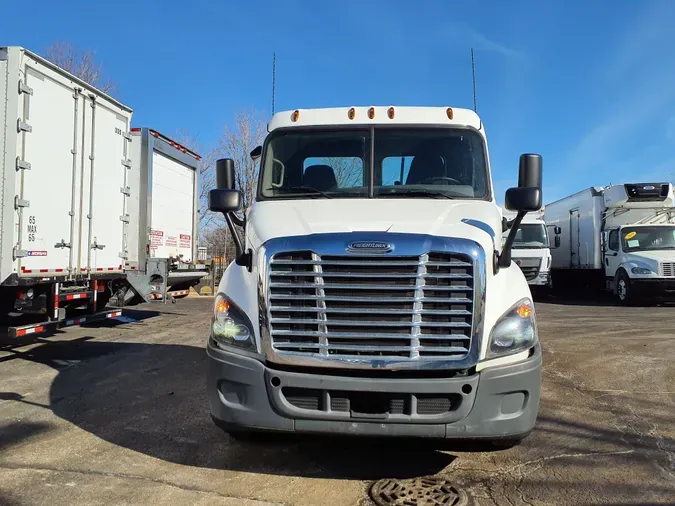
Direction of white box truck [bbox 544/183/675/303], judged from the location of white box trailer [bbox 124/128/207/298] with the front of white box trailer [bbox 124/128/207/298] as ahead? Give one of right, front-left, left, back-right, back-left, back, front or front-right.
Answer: back-right

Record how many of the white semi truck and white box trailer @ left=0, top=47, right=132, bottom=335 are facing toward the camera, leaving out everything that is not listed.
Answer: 1

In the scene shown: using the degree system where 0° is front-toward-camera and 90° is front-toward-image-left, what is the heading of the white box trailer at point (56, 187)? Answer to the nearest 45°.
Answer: approximately 135°

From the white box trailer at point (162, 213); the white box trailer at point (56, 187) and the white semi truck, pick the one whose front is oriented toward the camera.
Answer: the white semi truck

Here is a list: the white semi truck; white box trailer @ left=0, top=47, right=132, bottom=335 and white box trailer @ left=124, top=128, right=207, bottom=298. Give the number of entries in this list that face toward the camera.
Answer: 1

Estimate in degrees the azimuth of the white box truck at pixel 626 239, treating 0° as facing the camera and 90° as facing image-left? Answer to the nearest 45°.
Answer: approximately 315°

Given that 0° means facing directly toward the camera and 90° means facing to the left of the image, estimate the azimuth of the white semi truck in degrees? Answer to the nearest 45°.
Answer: approximately 0°

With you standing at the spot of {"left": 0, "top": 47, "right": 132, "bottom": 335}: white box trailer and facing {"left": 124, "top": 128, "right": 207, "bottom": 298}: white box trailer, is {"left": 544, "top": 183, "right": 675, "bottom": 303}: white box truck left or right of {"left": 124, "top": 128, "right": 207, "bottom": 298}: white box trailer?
right

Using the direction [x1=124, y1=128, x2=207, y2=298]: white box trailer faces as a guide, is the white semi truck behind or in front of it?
behind

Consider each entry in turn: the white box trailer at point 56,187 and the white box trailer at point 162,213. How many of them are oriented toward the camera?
0

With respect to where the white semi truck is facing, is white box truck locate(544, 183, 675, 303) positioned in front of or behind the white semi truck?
behind
